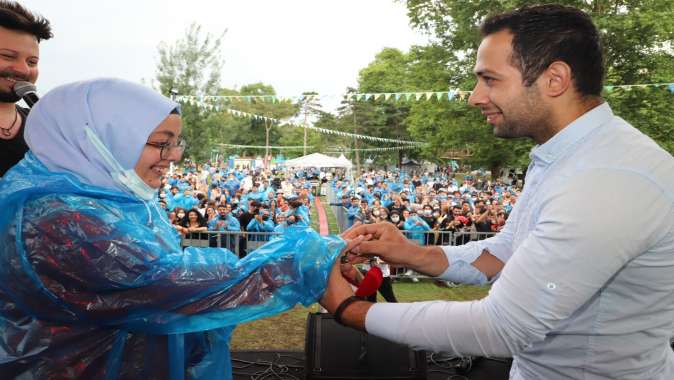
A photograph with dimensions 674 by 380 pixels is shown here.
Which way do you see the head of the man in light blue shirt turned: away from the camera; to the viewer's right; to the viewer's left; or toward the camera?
to the viewer's left

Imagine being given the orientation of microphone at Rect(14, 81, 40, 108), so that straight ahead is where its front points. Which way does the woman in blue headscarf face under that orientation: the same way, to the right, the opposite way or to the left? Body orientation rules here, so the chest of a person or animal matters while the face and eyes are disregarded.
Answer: the opposite way

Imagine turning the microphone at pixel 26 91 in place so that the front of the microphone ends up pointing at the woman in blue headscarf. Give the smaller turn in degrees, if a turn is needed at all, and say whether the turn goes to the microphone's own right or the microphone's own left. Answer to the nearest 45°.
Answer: approximately 90° to the microphone's own left

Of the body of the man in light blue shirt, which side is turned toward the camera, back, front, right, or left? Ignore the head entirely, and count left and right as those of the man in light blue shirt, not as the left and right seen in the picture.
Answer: left

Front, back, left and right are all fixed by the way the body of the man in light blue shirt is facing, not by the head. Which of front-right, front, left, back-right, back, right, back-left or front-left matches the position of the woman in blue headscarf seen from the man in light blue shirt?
front

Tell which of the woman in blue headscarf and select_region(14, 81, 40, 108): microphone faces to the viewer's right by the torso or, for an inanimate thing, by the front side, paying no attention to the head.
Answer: the woman in blue headscarf

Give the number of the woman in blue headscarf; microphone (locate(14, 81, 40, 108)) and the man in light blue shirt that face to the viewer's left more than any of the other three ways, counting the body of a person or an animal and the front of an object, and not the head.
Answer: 2

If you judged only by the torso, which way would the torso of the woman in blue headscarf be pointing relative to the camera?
to the viewer's right

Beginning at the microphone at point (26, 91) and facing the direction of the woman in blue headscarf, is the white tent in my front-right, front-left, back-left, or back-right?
back-left

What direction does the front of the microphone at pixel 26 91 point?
to the viewer's left
